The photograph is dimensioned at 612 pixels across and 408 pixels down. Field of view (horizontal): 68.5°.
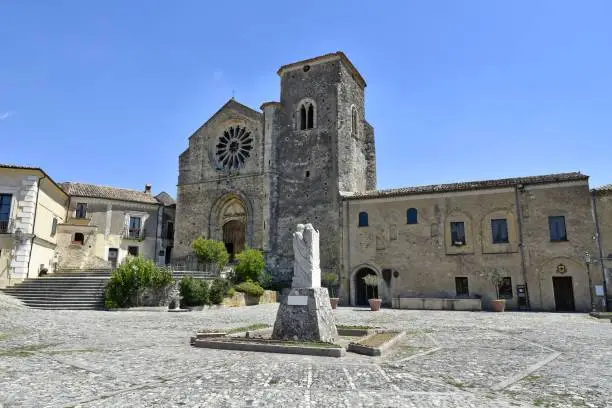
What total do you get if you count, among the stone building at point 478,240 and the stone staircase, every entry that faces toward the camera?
2

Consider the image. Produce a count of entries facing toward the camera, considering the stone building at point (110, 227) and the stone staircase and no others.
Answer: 2

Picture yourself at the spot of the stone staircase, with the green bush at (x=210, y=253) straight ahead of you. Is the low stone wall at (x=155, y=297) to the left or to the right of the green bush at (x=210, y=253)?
right

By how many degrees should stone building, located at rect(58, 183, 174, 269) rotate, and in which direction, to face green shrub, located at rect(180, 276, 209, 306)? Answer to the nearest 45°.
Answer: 0° — it already faces it

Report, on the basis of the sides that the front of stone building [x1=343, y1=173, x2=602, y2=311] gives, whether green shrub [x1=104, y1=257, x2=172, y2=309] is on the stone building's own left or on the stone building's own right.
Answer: on the stone building's own right

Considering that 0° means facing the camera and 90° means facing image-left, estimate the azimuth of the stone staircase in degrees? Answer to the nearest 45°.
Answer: approximately 0°

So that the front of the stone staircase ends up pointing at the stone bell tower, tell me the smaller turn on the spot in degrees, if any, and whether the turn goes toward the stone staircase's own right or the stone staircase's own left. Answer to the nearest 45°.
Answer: approximately 90° to the stone staircase's own left

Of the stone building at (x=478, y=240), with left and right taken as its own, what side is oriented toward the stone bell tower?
right

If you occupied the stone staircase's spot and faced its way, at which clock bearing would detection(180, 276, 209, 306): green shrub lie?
The green shrub is roughly at 10 o'clock from the stone staircase.

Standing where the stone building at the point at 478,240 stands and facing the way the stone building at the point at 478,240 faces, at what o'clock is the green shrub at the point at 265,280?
The green shrub is roughly at 3 o'clock from the stone building.
